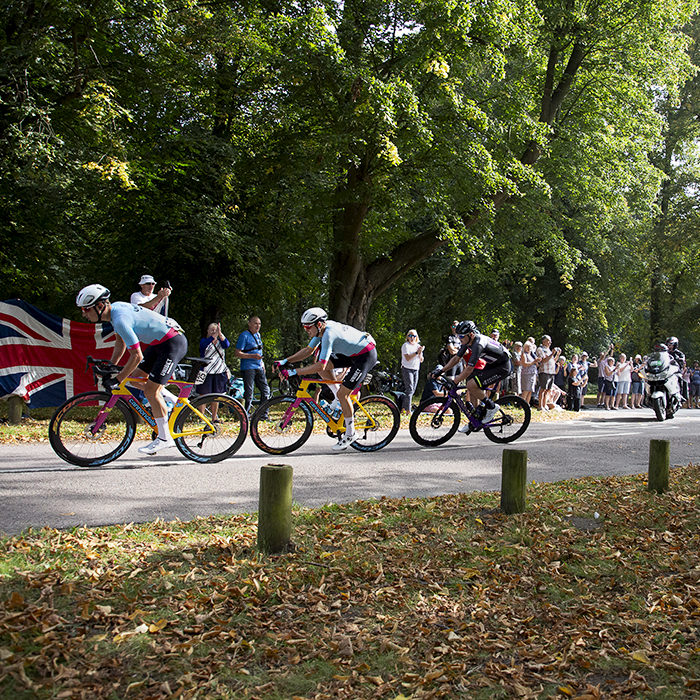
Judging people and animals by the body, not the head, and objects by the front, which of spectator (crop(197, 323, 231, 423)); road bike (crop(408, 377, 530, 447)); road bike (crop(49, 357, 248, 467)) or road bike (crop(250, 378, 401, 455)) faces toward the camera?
the spectator

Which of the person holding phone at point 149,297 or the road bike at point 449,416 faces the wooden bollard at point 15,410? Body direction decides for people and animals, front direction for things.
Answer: the road bike

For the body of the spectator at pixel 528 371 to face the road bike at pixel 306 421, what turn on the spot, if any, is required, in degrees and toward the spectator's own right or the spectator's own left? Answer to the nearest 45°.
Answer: approximately 45° to the spectator's own right

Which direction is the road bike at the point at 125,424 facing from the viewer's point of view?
to the viewer's left

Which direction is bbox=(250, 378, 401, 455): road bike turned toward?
to the viewer's left

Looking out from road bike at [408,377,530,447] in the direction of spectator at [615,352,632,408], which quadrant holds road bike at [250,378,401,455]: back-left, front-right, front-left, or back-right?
back-left

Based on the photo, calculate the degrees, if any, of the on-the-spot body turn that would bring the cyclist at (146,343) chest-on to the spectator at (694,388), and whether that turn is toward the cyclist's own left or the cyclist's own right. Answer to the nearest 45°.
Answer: approximately 135° to the cyclist's own right

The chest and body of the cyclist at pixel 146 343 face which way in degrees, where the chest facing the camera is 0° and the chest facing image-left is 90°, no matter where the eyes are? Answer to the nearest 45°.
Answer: approximately 90°

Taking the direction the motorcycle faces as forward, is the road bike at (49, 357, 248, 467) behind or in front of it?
in front

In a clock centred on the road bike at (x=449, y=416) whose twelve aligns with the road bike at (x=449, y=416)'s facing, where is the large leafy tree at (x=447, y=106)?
The large leafy tree is roughly at 3 o'clock from the road bike.

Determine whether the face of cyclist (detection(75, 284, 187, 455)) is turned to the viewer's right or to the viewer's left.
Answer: to the viewer's left

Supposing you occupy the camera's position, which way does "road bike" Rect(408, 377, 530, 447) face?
facing to the left of the viewer

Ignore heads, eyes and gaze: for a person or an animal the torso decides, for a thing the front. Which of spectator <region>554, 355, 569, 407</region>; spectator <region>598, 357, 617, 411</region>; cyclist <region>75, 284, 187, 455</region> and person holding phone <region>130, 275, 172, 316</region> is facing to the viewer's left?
the cyclist

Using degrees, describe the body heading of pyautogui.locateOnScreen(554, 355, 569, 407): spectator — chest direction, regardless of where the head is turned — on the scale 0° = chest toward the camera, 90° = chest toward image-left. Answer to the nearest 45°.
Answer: approximately 315°

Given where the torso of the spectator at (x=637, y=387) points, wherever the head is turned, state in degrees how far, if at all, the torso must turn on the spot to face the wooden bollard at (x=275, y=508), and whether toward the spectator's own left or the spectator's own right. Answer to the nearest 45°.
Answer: approximately 45° to the spectator's own right

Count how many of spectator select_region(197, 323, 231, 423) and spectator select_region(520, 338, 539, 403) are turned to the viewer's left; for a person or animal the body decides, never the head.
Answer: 0
